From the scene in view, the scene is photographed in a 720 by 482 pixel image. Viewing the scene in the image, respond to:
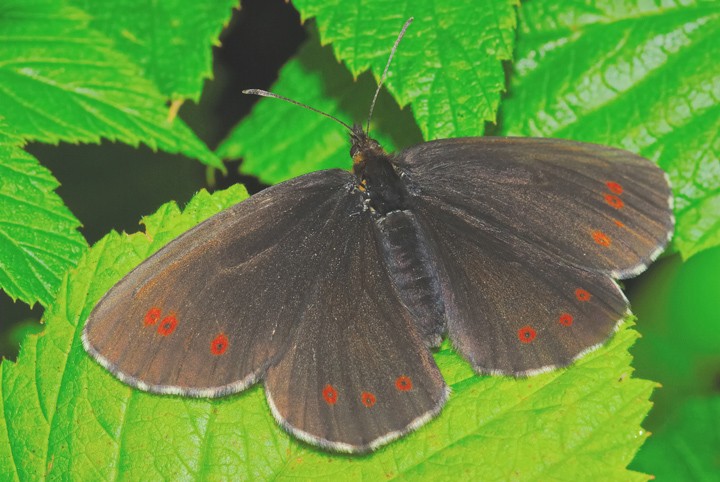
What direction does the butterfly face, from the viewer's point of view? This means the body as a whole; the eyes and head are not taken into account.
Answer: away from the camera

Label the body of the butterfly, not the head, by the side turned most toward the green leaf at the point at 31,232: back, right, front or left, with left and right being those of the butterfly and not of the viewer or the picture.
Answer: left

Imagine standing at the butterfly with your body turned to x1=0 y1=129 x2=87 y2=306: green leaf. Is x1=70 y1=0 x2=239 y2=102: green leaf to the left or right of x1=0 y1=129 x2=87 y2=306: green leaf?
right

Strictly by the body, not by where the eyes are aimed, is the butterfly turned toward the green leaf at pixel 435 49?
yes

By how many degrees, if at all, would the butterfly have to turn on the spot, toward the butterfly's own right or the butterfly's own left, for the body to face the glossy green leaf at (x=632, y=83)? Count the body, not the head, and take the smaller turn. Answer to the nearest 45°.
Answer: approximately 45° to the butterfly's own right

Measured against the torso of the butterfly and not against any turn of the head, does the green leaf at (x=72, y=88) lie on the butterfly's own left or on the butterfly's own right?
on the butterfly's own left

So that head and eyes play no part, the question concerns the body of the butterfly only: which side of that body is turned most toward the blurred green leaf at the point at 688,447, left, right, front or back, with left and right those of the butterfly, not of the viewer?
right

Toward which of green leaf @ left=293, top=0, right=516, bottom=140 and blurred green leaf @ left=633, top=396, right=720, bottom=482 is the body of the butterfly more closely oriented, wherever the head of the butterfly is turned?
the green leaf

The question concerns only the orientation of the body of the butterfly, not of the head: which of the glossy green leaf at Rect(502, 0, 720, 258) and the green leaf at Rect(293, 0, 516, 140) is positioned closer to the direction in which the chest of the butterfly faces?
the green leaf

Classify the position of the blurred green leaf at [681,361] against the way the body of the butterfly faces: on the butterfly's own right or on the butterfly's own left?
on the butterfly's own right
